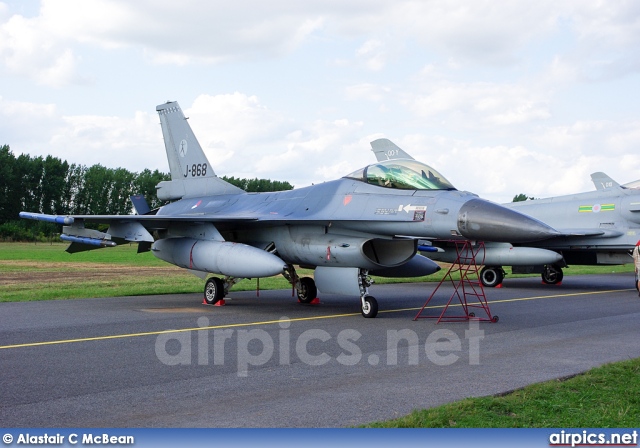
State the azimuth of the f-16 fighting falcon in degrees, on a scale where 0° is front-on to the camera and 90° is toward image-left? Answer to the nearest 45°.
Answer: approximately 315°

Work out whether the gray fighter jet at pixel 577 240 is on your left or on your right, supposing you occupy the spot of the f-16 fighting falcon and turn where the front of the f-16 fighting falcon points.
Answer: on your left

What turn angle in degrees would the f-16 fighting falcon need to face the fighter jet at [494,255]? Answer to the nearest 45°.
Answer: approximately 90° to its left
